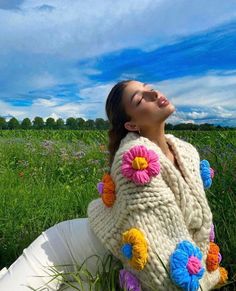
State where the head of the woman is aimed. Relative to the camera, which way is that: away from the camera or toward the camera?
toward the camera

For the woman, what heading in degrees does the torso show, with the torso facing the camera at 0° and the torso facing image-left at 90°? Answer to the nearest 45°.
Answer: approximately 315°
